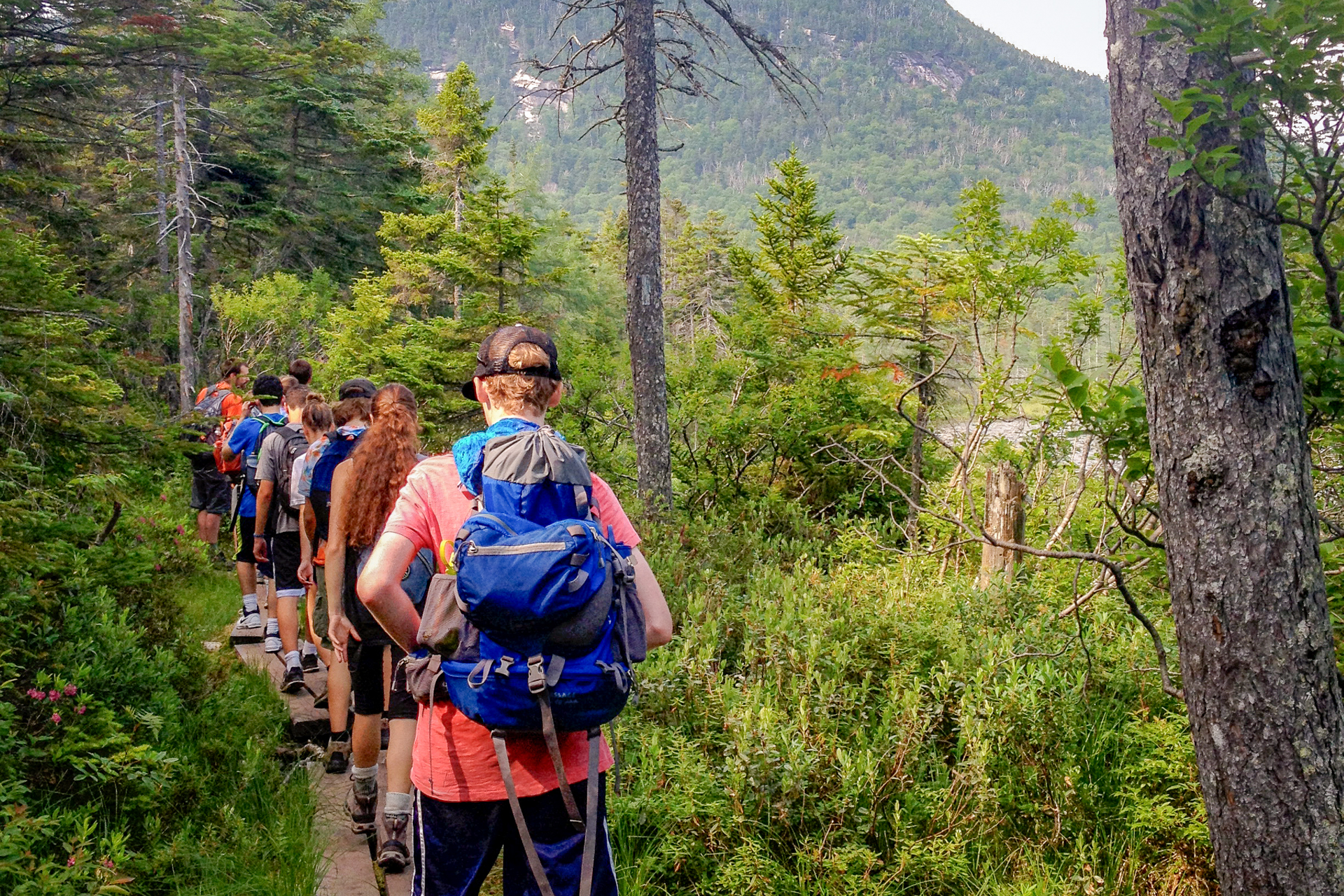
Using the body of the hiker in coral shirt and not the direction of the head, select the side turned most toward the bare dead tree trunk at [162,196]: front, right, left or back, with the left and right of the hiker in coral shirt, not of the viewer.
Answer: front

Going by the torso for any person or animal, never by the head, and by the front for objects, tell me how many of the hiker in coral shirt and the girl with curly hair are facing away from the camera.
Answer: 2

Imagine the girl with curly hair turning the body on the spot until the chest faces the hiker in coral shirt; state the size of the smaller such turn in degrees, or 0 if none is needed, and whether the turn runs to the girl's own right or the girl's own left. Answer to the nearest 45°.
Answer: approximately 180°

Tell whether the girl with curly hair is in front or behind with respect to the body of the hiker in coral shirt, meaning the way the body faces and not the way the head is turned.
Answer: in front

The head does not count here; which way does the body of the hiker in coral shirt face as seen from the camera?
away from the camera

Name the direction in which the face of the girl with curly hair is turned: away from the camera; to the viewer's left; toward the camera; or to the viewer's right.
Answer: away from the camera

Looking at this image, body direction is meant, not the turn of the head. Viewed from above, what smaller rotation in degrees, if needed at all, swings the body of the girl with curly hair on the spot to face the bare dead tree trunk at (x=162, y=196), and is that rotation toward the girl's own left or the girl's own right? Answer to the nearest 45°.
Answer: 0° — they already face it

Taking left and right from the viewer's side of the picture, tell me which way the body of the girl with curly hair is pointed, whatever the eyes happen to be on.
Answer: facing away from the viewer

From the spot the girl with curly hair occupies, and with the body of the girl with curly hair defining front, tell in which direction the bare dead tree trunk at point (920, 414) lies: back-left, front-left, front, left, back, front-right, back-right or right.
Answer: front-right

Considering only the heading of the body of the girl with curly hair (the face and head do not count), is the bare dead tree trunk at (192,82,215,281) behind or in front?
in front

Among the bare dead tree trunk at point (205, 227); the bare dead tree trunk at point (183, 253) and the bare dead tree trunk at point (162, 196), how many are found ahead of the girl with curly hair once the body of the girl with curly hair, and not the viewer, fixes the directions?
3
